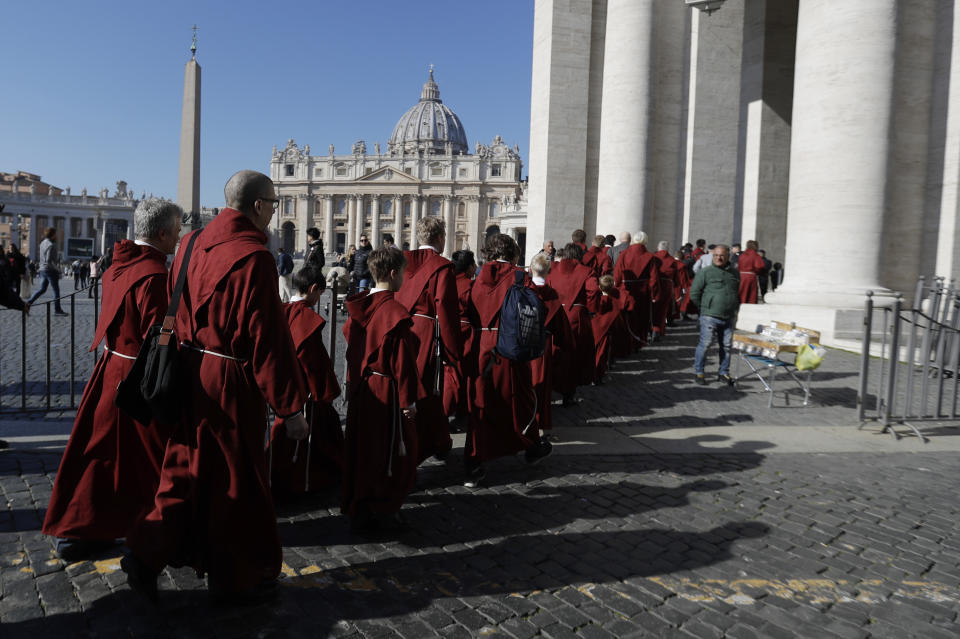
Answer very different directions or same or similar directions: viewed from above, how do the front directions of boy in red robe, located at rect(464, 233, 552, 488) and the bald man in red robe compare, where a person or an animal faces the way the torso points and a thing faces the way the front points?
same or similar directions

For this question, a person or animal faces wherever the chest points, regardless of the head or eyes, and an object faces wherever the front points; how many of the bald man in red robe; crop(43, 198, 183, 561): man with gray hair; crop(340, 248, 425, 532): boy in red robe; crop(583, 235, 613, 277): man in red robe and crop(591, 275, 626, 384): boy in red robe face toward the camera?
0

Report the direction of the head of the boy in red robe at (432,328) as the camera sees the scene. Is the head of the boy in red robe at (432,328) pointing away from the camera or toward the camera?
away from the camera

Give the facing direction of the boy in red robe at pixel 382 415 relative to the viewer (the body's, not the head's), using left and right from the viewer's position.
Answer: facing away from the viewer and to the right of the viewer

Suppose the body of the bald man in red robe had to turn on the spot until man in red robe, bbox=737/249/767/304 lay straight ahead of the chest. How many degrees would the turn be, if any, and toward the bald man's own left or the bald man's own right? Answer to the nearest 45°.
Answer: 0° — they already face them

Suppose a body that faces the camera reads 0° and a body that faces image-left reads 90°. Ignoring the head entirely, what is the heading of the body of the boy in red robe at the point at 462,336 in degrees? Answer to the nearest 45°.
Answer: approximately 225°

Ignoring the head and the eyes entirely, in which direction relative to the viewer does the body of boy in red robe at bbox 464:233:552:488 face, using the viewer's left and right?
facing away from the viewer and to the right of the viewer

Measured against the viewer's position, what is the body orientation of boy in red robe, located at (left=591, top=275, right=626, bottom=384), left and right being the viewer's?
facing away from the viewer and to the right of the viewer

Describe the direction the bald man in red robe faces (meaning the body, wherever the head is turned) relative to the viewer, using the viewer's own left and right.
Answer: facing away from the viewer and to the right of the viewer

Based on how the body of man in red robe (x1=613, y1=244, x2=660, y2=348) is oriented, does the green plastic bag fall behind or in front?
behind

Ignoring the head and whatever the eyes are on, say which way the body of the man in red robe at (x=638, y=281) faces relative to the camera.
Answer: away from the camera

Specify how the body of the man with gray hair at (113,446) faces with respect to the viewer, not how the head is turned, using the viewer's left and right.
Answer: facing away from the viewer and to the right of the viewer

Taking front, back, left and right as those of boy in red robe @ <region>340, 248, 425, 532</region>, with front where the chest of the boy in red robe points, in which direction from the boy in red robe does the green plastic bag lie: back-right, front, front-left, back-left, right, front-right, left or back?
front

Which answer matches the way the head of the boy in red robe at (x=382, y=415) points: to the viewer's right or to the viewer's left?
to the viewer's right
